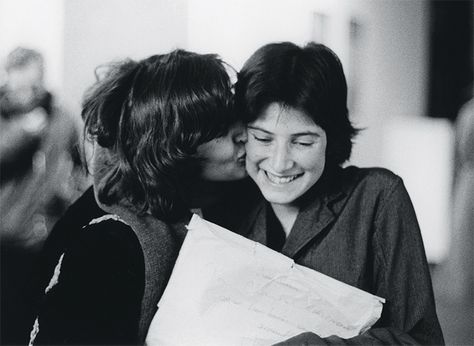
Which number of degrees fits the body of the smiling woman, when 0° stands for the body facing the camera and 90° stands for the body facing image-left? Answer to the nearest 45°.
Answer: approximately 45°

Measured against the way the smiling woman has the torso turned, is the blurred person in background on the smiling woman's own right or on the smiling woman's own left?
on the smiling woman's own right
